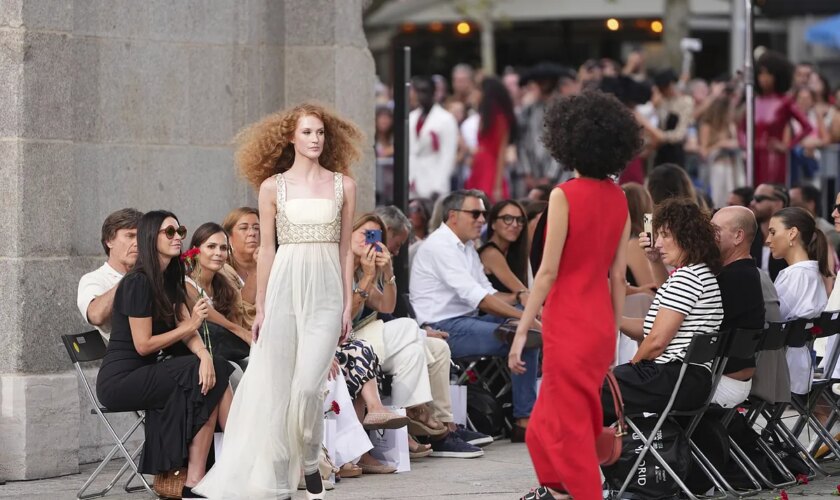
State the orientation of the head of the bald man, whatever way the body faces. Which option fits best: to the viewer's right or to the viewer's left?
to the viewer's left

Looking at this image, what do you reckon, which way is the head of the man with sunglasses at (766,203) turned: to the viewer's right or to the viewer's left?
to the viewer's left

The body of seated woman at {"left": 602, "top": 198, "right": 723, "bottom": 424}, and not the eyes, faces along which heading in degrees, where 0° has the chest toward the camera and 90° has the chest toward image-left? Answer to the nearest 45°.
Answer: approximately 90°

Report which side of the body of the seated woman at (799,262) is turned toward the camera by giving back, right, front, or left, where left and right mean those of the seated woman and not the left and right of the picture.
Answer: left

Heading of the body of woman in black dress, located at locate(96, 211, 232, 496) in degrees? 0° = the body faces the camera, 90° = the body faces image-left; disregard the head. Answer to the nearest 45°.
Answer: approximately 270°

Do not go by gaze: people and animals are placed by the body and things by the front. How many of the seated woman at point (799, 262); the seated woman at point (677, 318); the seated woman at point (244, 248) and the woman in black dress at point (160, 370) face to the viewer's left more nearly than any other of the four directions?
2

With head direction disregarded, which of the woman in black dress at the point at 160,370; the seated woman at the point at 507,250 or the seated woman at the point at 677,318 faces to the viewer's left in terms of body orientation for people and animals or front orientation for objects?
the seated woman at the point at 677,318
